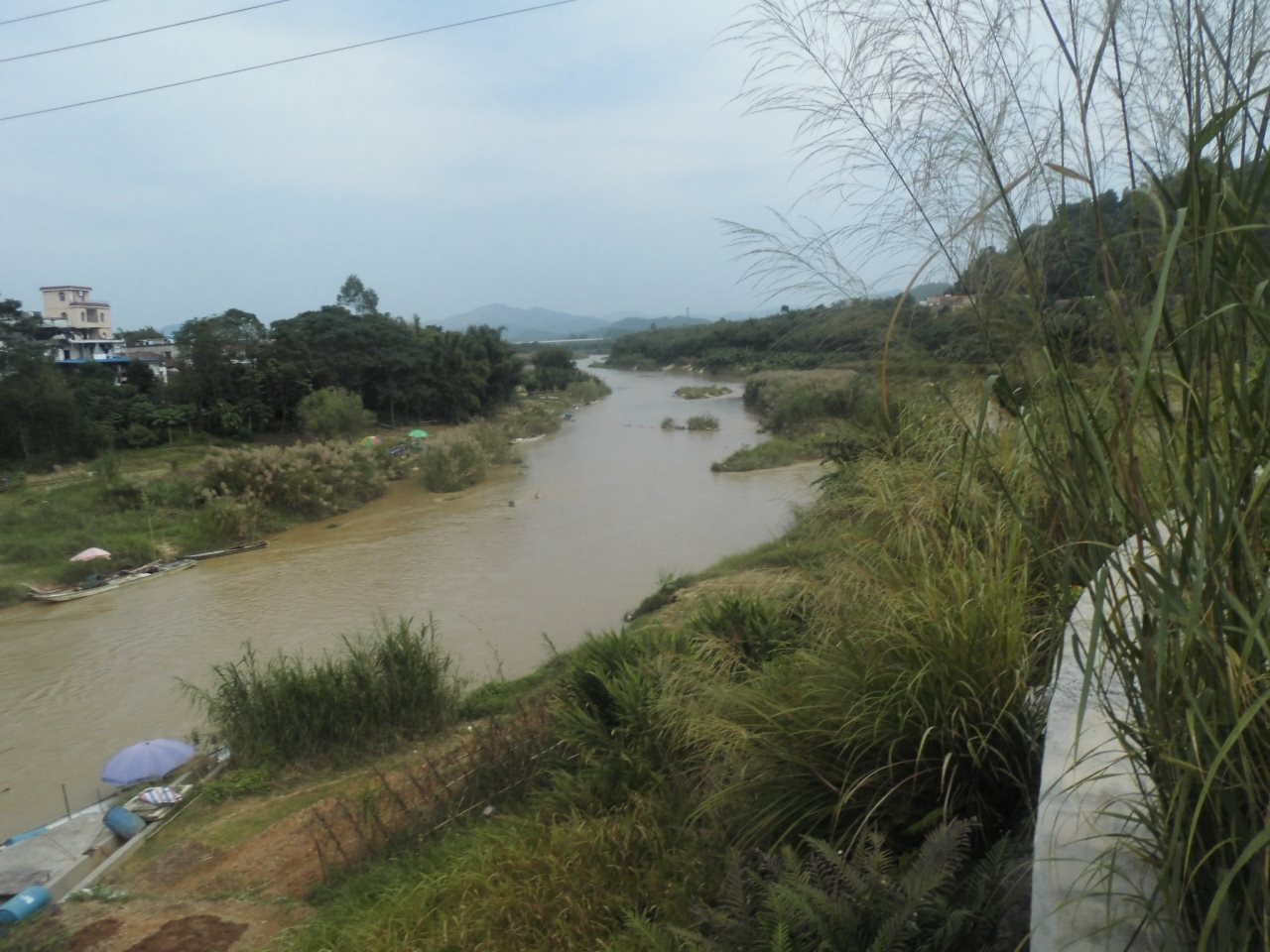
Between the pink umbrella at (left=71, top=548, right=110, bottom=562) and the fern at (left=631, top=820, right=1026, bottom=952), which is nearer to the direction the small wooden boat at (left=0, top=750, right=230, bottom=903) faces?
the pink umbrella

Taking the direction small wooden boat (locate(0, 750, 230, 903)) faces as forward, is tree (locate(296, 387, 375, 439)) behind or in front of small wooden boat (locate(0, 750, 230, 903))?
in front

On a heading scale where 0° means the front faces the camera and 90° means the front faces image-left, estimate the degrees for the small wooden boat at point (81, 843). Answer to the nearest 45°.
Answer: approximately 225°

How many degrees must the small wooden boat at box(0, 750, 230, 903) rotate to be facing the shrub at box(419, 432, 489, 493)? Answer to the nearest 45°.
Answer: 0° — it already faces it

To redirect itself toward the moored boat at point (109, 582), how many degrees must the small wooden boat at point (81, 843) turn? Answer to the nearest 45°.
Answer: approximately 45° to its left

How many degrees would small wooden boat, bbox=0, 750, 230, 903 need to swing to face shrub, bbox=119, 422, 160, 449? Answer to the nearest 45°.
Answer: approximately 45° to its left

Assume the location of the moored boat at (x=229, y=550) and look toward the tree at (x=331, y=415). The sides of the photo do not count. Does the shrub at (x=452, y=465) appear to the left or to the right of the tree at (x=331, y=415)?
right

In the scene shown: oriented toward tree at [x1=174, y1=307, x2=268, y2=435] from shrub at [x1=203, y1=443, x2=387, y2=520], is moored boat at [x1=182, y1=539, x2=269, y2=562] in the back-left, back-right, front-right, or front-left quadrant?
back-left

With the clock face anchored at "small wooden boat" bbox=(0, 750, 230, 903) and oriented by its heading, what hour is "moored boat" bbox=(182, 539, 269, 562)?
The moored boat is roughly at 11 o'clock from the small wooden boat.

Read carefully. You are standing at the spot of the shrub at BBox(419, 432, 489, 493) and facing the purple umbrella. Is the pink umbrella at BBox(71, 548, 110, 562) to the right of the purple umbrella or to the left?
right
